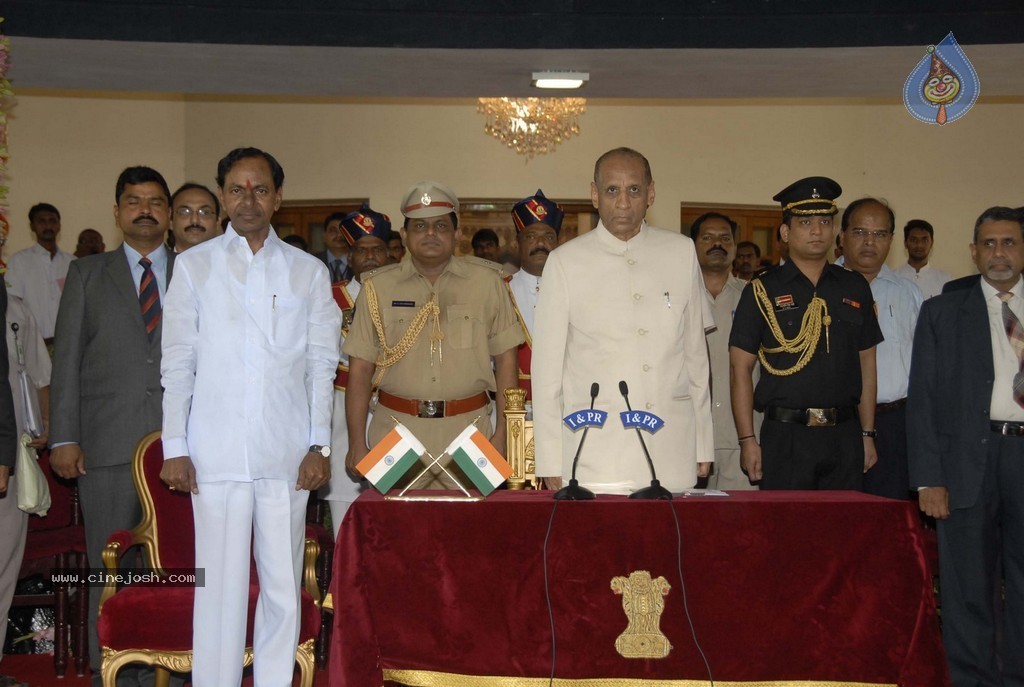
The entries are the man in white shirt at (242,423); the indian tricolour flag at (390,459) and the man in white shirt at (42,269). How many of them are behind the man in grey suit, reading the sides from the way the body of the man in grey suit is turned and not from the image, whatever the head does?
1

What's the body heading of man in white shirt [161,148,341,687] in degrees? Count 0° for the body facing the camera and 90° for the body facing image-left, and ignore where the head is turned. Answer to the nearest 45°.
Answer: approximately 0°

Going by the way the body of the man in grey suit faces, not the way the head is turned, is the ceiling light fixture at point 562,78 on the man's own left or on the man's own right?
on the man's own left

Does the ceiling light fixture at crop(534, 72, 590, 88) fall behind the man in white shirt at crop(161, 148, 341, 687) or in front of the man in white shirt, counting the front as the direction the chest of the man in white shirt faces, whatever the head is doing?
behind

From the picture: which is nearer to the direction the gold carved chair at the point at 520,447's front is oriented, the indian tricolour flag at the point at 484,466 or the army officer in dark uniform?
the indian tricolour flag

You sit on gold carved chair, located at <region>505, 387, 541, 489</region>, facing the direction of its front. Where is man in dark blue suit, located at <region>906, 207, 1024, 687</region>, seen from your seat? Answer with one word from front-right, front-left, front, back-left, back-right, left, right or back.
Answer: left

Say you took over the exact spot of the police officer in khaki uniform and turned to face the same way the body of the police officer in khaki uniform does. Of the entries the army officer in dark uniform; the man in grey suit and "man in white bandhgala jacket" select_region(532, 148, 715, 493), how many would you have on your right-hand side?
1

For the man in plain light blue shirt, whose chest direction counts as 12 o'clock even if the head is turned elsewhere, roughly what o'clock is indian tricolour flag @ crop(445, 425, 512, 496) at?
The indian tricolour flag is roughly at 1 o'clock from the man in plain light blue shirt.

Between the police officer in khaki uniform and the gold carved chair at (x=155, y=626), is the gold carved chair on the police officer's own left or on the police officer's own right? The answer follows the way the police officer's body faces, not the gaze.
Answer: on the police officer's own right
